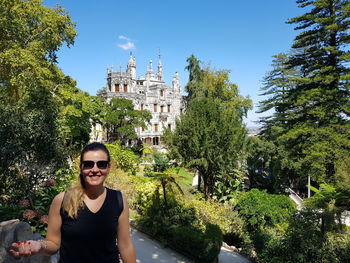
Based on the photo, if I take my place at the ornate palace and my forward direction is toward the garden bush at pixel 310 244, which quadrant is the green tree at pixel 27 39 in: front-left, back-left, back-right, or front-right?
front-right

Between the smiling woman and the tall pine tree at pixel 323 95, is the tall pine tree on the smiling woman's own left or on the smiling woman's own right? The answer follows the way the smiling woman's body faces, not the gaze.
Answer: on the smiling woman's own left

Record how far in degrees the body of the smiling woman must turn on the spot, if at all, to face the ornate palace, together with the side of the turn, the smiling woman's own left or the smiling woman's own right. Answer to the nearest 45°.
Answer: approximately 180°

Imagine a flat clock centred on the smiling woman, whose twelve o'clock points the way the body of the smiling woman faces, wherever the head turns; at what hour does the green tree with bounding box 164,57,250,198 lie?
The green tree is roughly at 7 o'clock from the smiling woman.

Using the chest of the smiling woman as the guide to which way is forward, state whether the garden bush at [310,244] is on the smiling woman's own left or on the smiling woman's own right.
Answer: on the smiling woman's own left

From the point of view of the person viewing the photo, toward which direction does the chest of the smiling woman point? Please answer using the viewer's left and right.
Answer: facing the viewer

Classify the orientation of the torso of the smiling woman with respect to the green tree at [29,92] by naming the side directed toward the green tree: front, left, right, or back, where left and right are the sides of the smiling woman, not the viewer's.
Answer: back

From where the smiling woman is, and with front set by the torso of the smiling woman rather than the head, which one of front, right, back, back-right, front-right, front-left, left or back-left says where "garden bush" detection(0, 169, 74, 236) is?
back

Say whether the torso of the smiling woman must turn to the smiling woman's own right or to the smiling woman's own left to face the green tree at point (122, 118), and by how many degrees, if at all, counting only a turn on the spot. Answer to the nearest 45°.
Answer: approximately 180°

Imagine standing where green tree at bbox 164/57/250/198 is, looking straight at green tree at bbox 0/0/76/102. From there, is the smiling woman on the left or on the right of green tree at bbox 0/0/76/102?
left
